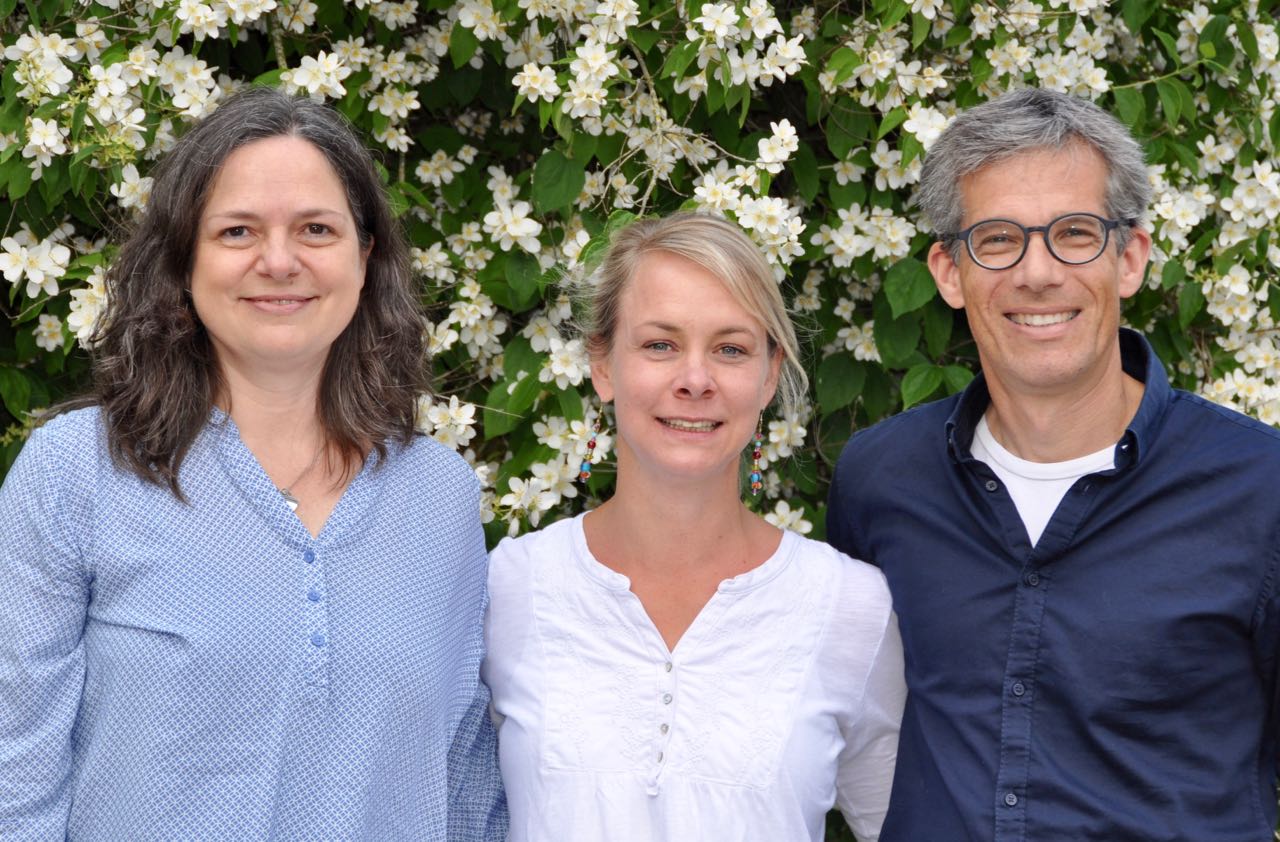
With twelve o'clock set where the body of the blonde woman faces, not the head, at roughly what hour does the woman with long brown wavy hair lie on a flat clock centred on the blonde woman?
The woman with long brown wavy hair is roughly at 2 o'clock from the blonde woman.

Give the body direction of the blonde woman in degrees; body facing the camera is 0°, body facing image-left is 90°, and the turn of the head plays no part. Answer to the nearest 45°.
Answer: approximately 0°

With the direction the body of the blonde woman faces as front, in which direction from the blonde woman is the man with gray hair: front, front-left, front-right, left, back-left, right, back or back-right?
left
